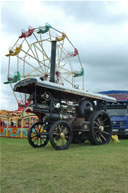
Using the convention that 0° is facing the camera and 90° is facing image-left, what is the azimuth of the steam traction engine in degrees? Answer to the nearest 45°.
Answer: approximately 45°
